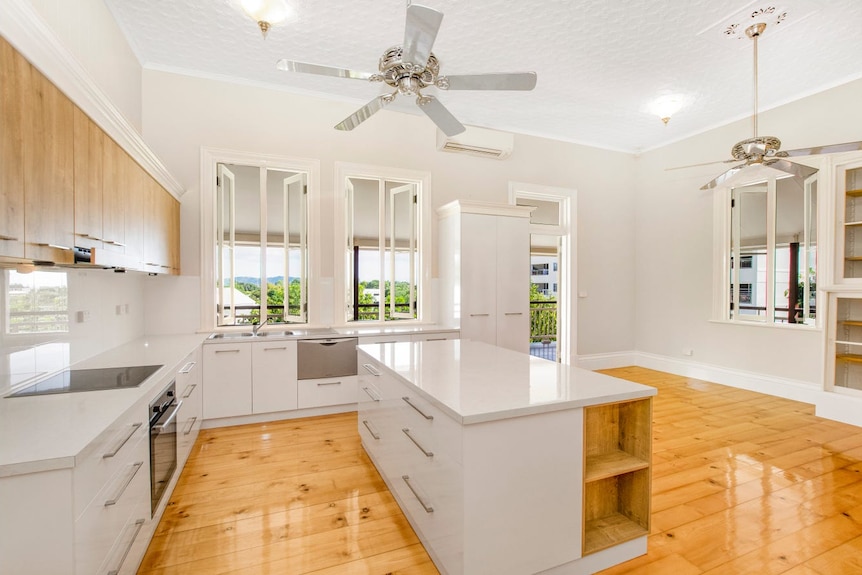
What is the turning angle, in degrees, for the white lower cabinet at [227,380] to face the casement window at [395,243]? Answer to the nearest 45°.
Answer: approximately 90° to its left

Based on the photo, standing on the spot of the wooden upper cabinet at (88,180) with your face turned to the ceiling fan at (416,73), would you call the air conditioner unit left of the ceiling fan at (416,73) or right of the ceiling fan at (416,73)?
left

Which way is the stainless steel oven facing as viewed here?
to the viewer's right

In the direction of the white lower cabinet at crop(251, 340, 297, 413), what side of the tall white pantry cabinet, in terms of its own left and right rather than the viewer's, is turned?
right

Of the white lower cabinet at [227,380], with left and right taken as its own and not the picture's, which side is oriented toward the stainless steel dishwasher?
left

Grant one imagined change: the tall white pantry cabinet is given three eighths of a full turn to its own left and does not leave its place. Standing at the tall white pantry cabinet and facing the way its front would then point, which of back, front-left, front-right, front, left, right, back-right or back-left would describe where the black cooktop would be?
back-left

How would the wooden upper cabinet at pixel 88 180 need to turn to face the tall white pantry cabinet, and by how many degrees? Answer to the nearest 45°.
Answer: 0° — it already faces it

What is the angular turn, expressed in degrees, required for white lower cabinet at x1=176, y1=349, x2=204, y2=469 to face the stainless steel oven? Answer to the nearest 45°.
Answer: approximately 90° to its right

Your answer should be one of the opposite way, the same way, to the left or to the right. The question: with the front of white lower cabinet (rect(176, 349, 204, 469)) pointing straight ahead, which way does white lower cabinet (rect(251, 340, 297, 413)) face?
to the right

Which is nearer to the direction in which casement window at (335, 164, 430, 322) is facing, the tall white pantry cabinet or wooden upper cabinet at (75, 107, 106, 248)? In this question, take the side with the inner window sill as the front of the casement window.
the wooden upper cabinet

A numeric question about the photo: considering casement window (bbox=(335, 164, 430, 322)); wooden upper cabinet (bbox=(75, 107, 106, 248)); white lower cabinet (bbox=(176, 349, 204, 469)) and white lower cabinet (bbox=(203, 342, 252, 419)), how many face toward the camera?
2

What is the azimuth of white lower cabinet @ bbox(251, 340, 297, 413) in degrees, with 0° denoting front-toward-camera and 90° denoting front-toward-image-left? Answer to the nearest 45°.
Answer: approximately 0°

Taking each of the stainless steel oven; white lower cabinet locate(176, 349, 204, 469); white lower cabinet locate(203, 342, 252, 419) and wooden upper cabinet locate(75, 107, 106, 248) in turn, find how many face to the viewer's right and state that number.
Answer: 3

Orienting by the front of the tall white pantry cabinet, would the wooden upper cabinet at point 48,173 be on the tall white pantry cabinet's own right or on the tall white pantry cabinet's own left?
on the tall white pantry cabinet's own right
